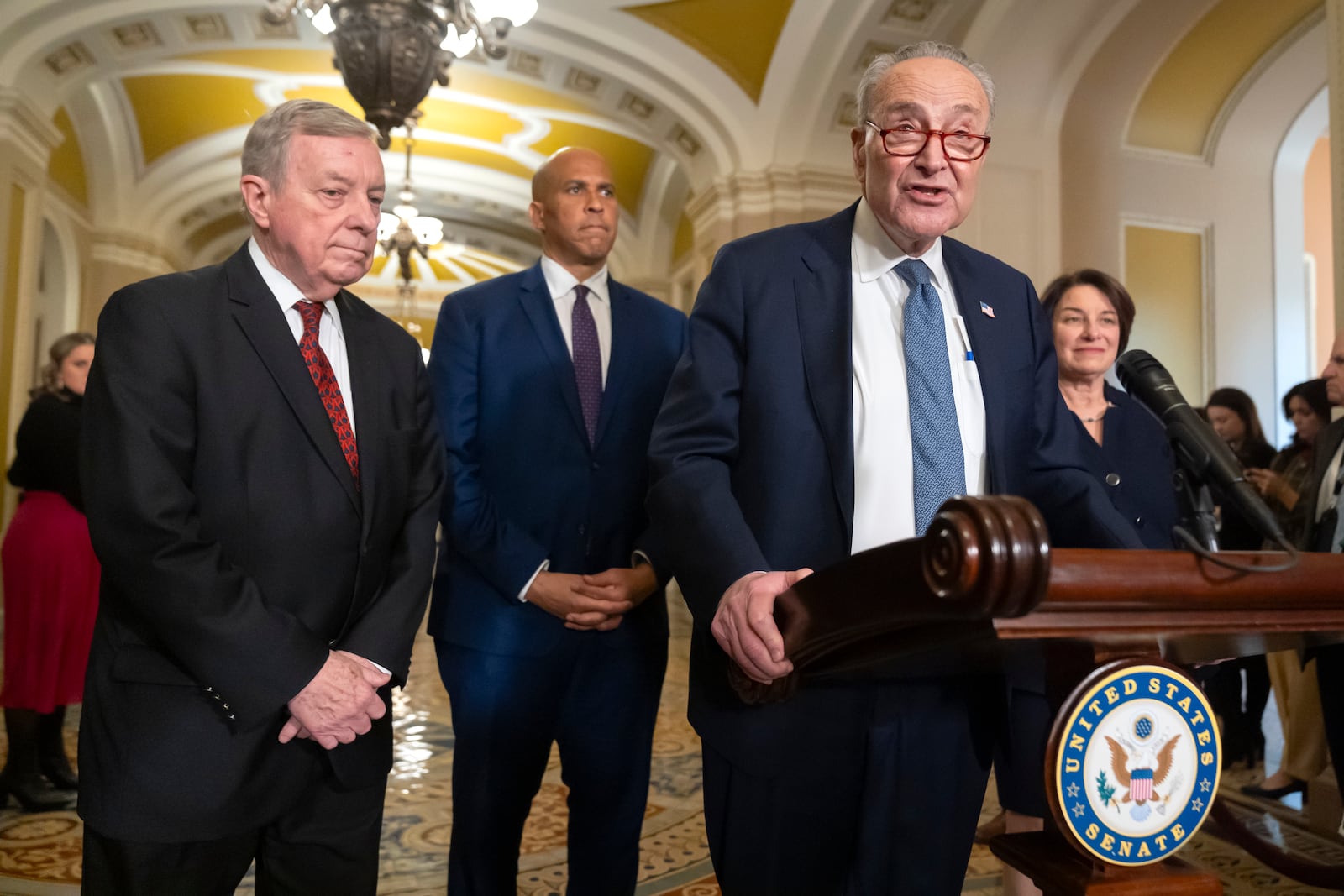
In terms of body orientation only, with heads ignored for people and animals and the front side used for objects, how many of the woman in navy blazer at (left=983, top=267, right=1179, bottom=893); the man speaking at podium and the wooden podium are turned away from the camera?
0

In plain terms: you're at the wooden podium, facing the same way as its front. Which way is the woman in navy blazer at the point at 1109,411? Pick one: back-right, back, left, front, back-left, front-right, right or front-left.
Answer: back-left

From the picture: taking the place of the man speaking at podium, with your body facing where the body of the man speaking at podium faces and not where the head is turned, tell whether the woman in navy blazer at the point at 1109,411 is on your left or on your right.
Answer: on your left

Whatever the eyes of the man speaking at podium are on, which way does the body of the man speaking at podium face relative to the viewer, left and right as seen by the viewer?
facing the viewer and to the right of the viewer

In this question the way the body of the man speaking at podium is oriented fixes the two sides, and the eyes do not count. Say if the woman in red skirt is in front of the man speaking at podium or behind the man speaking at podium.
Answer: behind

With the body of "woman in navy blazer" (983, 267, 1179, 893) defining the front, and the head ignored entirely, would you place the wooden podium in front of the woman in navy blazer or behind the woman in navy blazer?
in front

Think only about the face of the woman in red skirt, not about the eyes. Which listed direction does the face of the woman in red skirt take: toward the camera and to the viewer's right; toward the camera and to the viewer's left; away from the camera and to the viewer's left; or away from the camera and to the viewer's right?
toward the camera and to the viewer's right

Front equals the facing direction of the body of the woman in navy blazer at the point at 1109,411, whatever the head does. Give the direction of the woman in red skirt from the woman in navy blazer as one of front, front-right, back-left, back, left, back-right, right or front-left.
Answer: front-right
